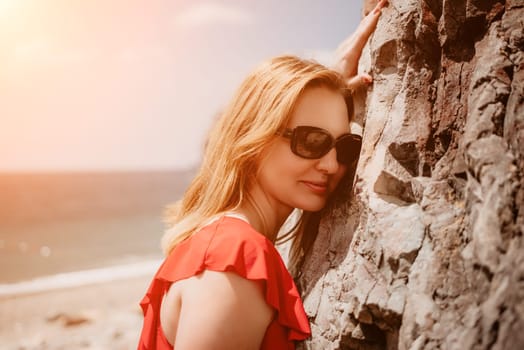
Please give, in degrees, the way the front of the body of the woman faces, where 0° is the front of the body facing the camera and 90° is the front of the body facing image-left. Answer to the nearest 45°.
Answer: approximately 270°

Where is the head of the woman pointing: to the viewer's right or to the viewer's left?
to the viewer's right
